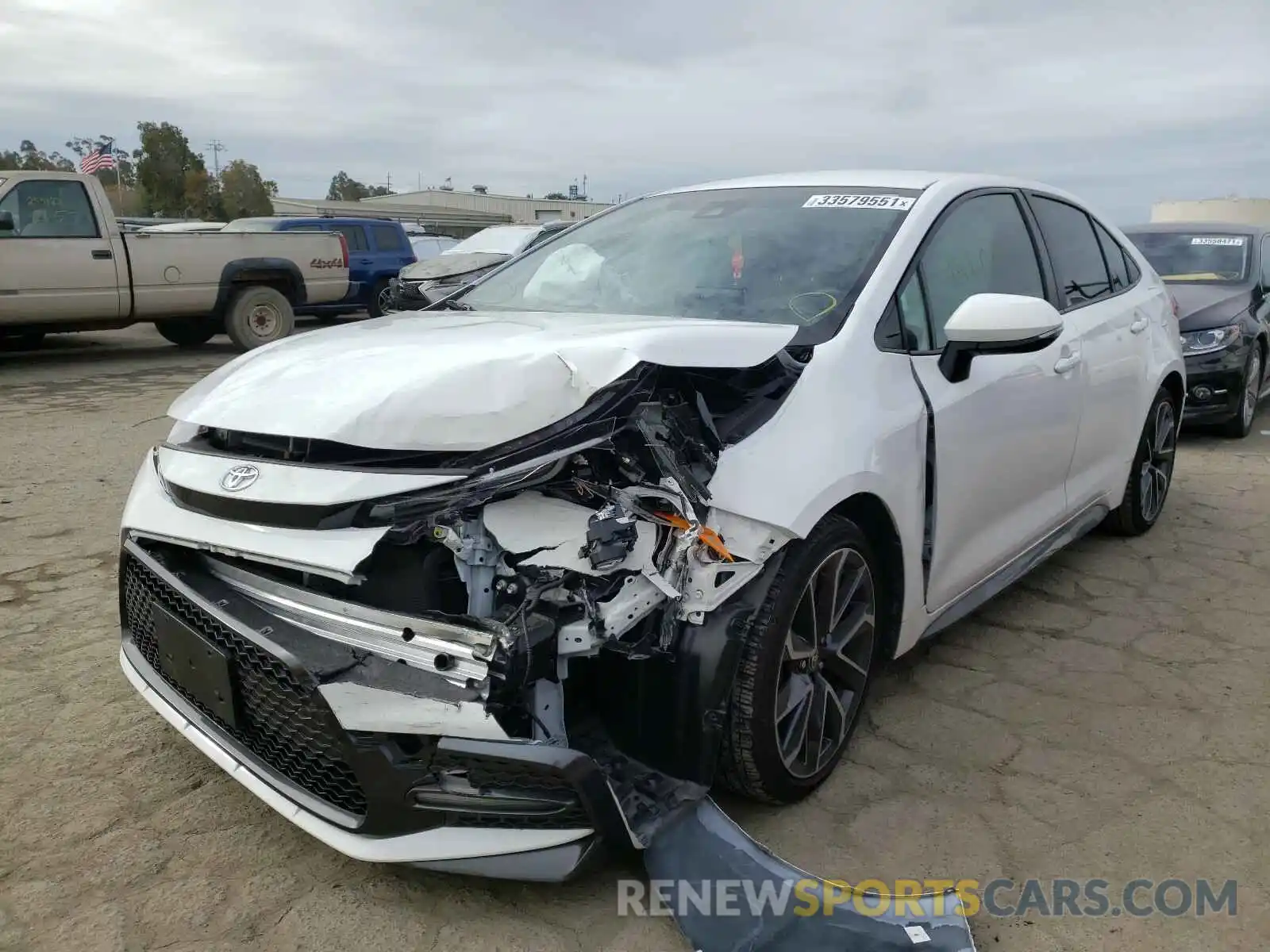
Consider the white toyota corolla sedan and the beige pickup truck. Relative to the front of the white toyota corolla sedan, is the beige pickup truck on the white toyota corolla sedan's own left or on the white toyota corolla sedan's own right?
on the white toyota corolla sedan's own right

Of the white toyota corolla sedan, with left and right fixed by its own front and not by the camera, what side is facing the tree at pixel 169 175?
right

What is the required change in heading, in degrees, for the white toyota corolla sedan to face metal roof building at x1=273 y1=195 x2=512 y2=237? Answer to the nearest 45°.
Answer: approximately 135° to its right

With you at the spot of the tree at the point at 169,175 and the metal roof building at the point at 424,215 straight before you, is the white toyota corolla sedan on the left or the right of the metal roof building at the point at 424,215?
right

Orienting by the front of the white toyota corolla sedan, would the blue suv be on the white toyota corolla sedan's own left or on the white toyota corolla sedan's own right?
on the white toyota corolla sedan's own right

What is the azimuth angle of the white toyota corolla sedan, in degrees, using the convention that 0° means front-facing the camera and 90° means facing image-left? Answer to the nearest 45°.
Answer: approximately 45°
